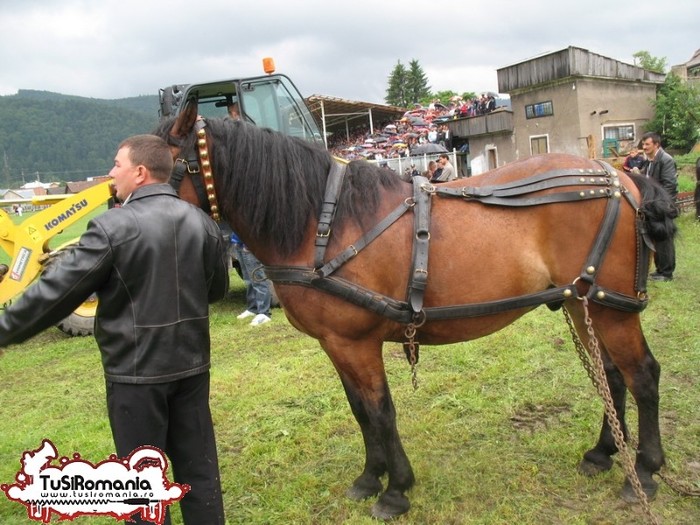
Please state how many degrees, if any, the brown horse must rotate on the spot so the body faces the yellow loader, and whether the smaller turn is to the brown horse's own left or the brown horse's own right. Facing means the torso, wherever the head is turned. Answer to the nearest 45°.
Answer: approximately 45° to the brown horse's own right

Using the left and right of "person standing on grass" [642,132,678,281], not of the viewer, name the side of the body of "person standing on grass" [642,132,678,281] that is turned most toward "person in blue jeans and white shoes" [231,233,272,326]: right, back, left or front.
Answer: front

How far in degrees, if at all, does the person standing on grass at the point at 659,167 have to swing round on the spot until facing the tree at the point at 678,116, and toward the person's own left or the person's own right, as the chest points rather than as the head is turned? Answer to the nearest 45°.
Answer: approximately 135° to the person's own right

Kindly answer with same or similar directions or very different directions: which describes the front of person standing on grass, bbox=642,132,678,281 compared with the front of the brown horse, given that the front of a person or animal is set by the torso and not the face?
same or similar directions

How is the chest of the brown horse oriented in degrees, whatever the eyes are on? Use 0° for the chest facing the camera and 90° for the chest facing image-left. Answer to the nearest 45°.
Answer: approximately 90°

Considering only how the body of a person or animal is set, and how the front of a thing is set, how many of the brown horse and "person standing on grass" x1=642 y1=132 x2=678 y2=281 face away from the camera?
0

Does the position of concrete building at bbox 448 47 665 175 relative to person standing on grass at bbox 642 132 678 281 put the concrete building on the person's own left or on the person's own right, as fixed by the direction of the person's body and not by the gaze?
on the person's own right

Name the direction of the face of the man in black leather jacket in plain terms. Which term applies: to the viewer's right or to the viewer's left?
to the viewer's left

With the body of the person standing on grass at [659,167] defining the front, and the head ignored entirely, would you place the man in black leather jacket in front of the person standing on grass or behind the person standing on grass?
in front

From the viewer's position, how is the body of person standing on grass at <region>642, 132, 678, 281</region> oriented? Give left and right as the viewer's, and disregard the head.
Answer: facing the viewer and to the left of the viewer

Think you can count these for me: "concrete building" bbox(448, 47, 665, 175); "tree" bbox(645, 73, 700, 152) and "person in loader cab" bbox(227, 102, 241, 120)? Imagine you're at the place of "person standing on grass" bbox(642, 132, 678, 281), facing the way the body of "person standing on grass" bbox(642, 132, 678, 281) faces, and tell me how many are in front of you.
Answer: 1
